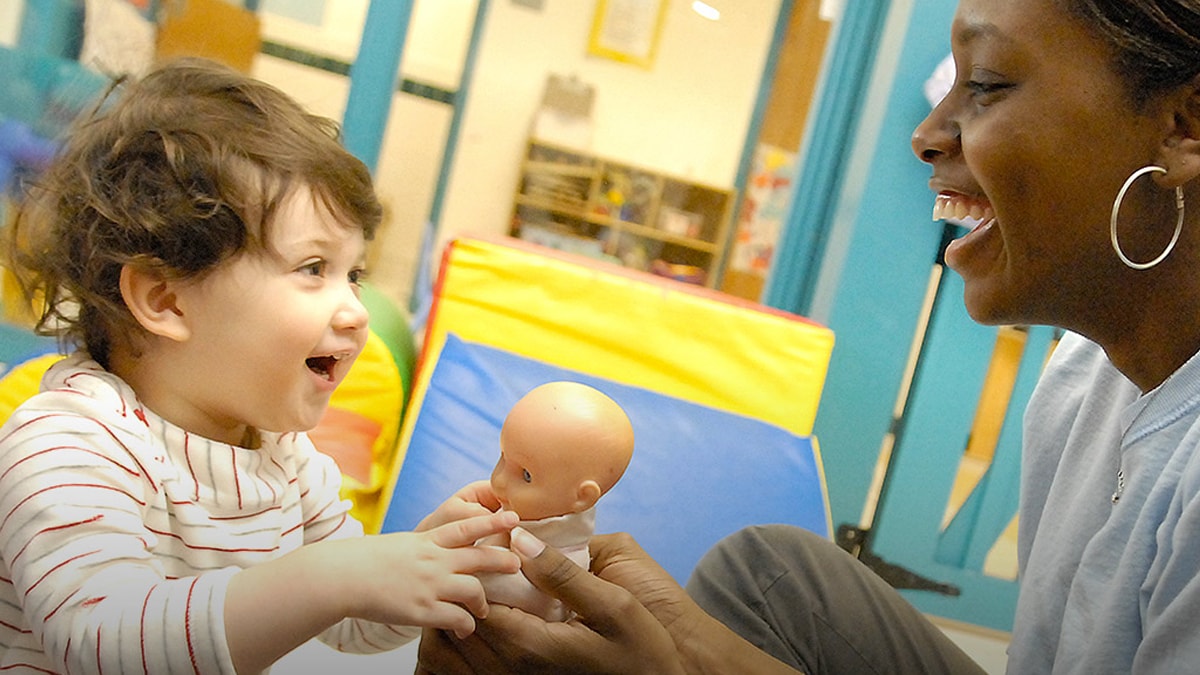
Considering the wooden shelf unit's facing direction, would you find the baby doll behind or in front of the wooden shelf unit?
in front

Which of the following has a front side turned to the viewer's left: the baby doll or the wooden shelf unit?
the baby doll

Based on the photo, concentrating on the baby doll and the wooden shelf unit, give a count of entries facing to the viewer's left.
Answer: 1

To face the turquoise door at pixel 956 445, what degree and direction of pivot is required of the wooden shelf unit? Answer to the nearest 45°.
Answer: approximately 45° to its left

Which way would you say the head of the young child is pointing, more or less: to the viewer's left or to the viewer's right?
to the viewer's right

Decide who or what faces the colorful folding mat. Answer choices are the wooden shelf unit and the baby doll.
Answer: the wooden shelf unit

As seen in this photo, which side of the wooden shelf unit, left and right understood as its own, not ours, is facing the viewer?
front

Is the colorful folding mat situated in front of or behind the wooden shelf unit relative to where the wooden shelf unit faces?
in front

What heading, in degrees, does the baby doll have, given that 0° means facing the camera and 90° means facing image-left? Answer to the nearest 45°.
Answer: approximately 90°

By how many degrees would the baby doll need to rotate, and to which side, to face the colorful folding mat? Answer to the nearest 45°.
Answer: approximately 90° to its right

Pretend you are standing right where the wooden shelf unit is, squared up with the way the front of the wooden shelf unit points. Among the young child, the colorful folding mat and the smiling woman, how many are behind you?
0

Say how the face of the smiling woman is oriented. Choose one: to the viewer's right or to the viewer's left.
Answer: to the viewer's left

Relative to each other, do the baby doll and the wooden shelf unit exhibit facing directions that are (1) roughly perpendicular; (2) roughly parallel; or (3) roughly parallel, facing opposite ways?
roughly perpendicular

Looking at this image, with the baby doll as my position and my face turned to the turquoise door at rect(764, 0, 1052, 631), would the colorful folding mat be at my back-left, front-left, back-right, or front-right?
front-left

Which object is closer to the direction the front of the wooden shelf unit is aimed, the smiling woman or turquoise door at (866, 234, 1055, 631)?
the smiling woman
